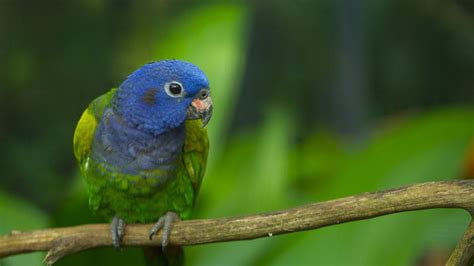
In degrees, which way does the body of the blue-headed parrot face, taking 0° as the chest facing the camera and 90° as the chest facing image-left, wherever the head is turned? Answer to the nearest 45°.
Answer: approximately 0°
